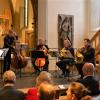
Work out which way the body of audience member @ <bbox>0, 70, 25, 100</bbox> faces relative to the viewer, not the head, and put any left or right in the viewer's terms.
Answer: facing away from the viewer

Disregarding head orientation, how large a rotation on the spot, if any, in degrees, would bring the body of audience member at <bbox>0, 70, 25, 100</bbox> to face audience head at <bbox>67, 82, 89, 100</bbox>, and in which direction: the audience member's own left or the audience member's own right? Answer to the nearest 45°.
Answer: approximately 135° to the audience member's own right

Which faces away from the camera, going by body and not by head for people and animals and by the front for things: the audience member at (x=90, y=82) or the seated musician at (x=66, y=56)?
the audience member

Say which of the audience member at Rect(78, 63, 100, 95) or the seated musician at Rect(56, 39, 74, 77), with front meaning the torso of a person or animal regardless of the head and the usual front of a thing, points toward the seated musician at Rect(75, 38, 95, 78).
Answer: the audience member

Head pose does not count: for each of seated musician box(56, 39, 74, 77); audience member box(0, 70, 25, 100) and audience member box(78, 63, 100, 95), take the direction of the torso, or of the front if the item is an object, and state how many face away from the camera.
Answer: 2

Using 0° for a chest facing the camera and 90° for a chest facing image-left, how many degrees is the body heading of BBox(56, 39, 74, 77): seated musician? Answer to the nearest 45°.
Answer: approximately 45°

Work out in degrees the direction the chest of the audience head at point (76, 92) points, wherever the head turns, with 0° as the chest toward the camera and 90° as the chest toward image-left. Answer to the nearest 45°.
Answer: approximately 135°

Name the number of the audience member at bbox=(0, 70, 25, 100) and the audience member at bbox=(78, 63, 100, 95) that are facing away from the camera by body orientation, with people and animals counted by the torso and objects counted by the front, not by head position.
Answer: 2

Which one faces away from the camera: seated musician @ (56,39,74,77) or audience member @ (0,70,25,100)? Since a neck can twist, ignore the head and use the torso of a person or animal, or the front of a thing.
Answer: the audience member

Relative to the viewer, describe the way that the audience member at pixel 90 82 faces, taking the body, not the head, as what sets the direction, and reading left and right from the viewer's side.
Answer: facing away from the viewer
